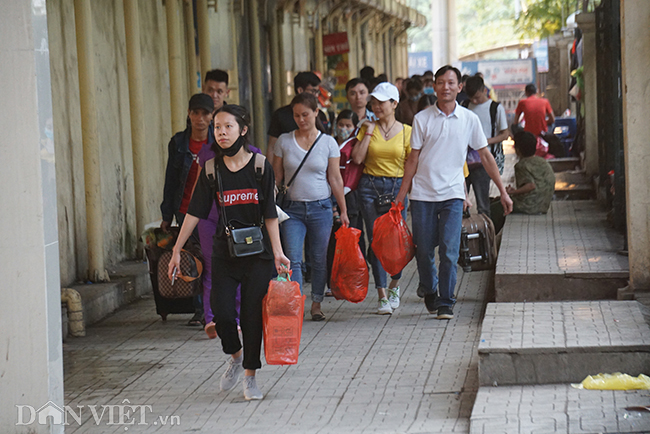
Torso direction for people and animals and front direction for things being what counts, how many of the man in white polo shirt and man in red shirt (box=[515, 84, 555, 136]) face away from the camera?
1

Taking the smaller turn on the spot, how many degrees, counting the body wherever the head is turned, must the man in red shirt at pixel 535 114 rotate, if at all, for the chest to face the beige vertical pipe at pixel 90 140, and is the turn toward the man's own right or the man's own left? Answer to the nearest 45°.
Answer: approximately 180°

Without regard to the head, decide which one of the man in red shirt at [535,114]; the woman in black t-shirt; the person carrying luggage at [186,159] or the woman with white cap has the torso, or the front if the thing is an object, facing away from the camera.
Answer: the man in red shirt

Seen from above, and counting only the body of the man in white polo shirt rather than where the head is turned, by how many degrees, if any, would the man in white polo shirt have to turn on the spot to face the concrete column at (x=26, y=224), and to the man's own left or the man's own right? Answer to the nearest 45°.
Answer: approximately 45° to the man's own right

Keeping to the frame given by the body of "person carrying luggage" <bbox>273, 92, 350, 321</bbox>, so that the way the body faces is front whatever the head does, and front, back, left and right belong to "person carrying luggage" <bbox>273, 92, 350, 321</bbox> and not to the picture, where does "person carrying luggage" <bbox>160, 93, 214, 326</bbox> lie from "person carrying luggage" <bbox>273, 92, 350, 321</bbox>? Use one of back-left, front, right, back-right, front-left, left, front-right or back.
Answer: right

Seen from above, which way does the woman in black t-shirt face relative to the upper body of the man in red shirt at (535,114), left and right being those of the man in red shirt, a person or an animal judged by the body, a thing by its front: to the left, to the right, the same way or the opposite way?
the opposite way

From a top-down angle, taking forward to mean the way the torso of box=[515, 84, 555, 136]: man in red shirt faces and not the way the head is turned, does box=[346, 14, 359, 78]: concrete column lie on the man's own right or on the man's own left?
on the man's own left

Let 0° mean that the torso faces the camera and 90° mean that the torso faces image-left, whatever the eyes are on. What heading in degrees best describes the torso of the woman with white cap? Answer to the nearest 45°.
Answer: approximately 0°

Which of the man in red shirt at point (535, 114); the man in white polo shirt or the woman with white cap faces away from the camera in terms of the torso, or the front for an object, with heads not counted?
the man in red shirt

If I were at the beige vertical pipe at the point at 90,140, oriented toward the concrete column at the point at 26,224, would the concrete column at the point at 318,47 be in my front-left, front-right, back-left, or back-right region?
back-left

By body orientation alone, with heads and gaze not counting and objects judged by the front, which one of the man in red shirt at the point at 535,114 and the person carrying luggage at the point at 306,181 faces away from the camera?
the man in red shirt

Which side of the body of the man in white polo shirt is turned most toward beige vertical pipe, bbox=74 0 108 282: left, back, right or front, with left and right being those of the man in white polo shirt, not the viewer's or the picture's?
right
